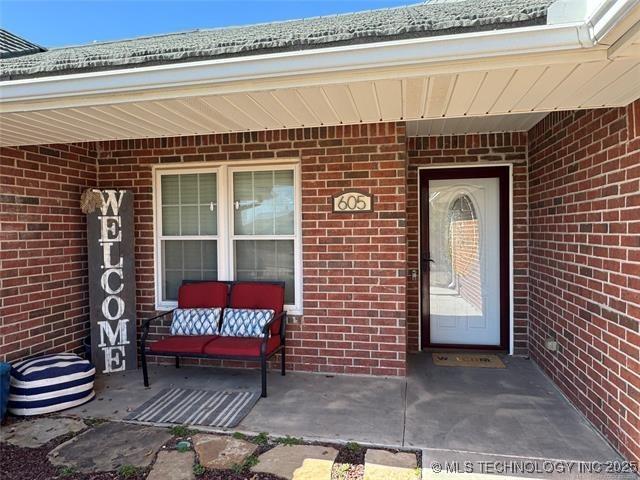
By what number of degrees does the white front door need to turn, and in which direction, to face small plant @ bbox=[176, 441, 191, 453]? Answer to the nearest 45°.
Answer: approximately 45° to its right

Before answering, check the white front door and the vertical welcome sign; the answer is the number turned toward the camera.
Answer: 2

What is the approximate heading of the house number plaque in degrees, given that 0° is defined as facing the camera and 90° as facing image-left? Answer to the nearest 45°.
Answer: approximately 0°

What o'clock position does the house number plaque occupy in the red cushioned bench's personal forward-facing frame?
The house number plaque is roughly at 8 o'clock from the red cushioned bench.

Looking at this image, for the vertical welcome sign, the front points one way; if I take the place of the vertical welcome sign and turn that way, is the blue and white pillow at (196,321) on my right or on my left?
on my left

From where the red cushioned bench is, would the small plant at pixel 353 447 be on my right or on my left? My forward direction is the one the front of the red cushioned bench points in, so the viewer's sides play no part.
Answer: on my left
